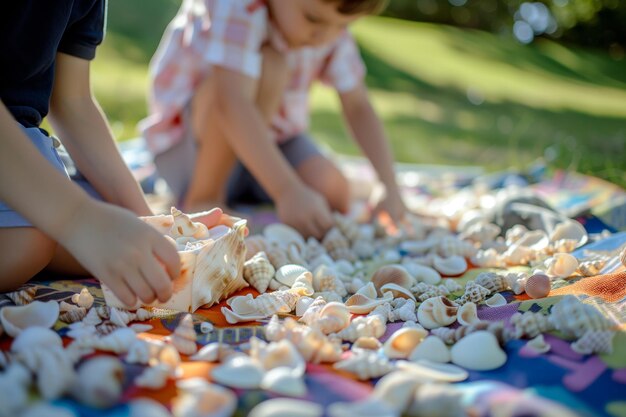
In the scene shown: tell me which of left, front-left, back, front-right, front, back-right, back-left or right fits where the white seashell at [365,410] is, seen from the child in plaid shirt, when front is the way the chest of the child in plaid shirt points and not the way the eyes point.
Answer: front-right

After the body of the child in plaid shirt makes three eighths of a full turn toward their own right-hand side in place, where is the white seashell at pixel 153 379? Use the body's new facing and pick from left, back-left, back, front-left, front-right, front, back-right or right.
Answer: left

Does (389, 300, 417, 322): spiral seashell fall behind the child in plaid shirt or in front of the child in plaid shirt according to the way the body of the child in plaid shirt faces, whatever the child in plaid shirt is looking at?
in front

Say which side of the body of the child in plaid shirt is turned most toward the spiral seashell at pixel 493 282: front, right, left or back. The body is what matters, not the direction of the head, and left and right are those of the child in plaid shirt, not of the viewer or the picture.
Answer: front

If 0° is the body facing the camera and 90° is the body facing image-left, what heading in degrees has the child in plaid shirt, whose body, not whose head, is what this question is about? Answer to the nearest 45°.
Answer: approximately 315°

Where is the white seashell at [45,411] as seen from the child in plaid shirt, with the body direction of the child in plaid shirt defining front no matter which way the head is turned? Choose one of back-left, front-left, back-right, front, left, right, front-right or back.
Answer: front-right

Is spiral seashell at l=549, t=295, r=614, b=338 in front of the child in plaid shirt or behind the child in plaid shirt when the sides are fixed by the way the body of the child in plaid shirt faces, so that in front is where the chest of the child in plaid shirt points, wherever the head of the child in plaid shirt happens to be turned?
in front

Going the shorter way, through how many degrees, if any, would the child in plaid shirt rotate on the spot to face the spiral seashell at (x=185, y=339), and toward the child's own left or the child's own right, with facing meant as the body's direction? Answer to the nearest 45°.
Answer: approximately 45° to the child's own right

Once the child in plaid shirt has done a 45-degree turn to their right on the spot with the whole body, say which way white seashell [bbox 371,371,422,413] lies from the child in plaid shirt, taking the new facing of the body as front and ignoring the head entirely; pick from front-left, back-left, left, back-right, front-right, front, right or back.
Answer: front

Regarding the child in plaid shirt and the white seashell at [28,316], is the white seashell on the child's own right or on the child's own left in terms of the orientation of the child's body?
on the child's own right

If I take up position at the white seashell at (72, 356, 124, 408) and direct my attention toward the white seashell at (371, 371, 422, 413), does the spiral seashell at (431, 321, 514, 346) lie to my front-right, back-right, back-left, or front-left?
front-left

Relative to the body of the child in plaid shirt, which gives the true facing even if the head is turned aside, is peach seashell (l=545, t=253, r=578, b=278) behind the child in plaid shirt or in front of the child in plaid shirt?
in front

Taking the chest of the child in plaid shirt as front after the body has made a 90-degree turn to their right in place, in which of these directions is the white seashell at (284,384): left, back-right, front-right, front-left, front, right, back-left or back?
front-left

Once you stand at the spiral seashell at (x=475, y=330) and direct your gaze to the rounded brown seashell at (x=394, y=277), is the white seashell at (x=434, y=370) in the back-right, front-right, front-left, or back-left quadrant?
back-left
